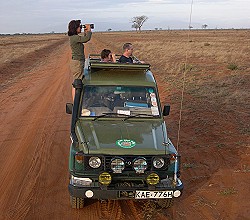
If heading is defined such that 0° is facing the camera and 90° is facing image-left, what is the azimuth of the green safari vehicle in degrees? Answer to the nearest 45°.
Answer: approximately 0°
